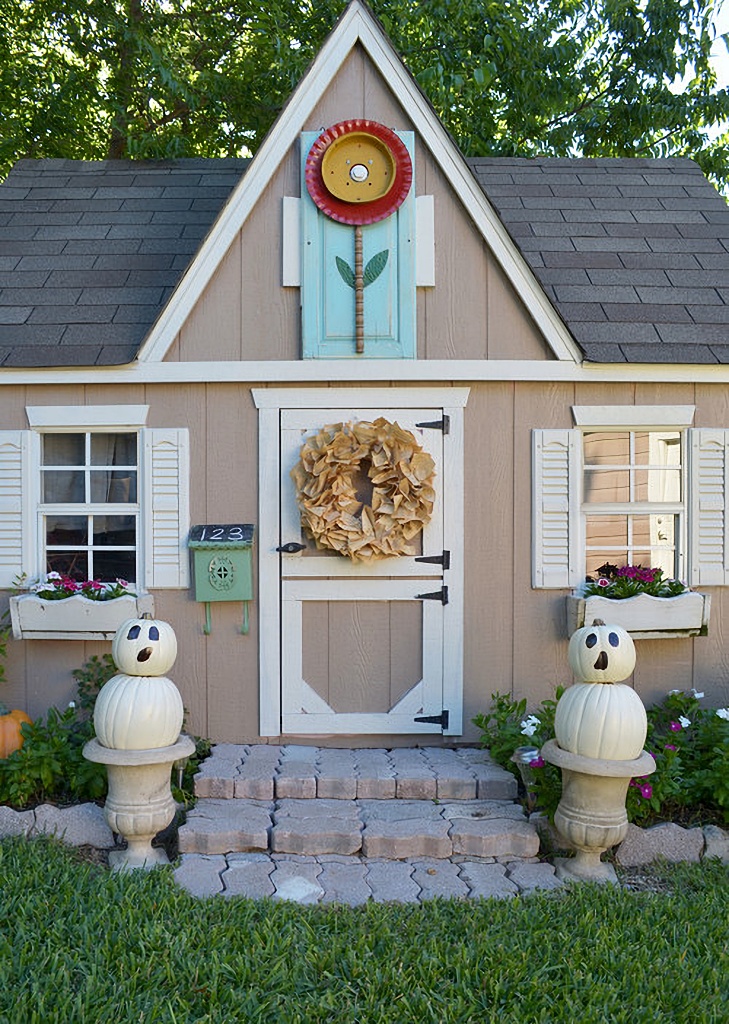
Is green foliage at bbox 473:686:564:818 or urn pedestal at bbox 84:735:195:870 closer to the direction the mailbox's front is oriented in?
the urn pedestal

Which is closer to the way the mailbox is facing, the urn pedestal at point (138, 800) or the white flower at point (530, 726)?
the urn pedestal

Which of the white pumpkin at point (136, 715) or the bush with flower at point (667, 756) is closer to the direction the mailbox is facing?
the white pumpkin

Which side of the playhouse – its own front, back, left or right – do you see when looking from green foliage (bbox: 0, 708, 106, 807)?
front

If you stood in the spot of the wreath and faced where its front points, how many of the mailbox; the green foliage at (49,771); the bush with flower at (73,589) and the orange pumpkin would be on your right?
4

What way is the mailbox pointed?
toward the camera

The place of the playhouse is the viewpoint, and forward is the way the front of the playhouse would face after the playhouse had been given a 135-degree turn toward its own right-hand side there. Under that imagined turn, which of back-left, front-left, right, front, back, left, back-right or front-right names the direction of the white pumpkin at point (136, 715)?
left

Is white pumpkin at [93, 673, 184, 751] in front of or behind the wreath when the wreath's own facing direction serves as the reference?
in front

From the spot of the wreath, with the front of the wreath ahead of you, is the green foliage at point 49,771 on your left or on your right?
on your right

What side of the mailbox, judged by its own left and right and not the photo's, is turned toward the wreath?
left

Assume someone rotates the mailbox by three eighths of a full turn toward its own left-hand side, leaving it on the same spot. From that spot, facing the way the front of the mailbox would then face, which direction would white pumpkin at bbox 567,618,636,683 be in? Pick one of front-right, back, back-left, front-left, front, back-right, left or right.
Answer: right

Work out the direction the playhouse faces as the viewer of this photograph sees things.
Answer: facing the viewer

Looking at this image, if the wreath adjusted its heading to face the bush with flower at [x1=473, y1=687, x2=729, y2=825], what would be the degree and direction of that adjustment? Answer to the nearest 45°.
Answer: approximately 90° to its left
